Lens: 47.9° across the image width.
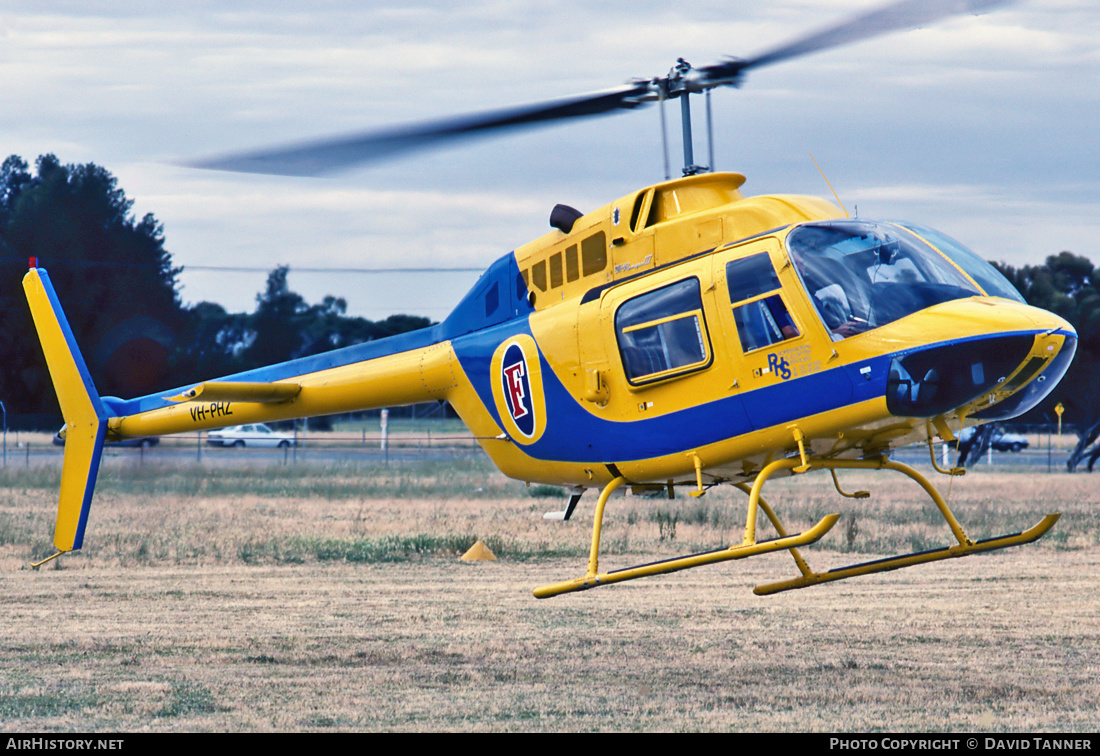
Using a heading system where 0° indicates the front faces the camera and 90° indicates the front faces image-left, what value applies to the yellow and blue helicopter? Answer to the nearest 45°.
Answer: approximately 315°
